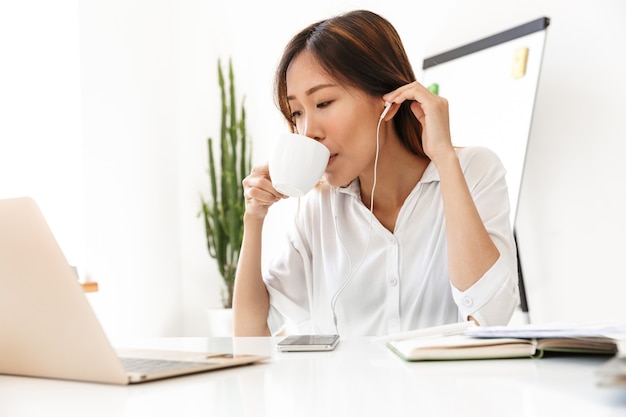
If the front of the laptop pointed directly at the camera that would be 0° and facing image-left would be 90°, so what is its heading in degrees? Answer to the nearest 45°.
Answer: approximately 225°

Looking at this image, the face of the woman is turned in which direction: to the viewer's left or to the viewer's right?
to the viewer's left

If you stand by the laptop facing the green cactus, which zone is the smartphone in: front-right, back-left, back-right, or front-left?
front-right

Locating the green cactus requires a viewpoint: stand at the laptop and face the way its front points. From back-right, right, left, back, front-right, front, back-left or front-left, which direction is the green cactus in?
front-left

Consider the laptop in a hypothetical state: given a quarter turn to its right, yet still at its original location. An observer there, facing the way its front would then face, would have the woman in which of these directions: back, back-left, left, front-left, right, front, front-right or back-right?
left

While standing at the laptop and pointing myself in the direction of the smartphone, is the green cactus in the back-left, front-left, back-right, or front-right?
front-left
